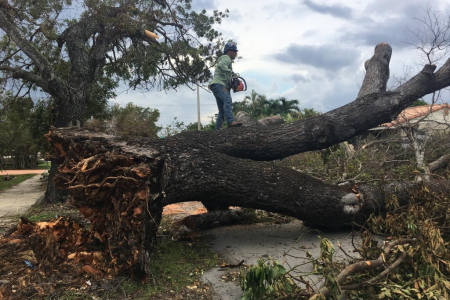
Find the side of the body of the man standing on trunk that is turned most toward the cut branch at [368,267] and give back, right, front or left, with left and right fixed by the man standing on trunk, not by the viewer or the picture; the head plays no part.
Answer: right

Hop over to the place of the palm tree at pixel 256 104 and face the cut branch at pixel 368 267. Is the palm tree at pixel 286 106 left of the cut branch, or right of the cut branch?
left

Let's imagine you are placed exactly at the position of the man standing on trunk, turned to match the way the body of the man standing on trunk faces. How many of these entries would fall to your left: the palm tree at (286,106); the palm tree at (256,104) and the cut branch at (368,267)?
2

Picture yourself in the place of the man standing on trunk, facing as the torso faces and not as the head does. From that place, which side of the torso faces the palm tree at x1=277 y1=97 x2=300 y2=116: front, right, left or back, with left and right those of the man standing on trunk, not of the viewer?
left

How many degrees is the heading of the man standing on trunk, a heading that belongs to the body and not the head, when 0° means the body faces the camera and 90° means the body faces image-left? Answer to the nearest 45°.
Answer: approximately 270°

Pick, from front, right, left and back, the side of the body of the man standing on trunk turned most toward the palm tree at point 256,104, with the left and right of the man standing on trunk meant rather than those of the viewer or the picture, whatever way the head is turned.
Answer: left
